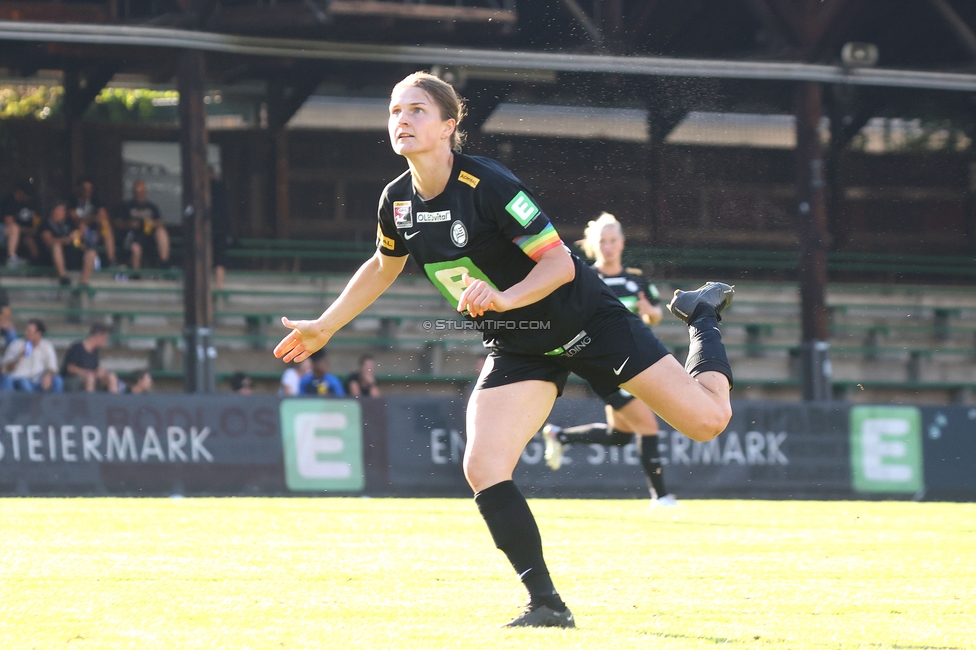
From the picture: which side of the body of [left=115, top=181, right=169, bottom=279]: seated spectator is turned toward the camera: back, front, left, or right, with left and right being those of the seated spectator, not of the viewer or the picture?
front

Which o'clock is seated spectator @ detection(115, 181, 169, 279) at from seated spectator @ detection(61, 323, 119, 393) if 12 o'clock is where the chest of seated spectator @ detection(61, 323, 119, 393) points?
seated spectator @ detection(115, 181, 169, 279) is roughly at 8 o'clock from seated spectator @ detection(61, 323, 119, 393).

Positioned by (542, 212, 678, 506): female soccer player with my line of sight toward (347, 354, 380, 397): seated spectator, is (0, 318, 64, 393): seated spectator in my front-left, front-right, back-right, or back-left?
front-left

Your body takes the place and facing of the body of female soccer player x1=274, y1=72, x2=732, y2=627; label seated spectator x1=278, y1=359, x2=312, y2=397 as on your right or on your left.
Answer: on your right

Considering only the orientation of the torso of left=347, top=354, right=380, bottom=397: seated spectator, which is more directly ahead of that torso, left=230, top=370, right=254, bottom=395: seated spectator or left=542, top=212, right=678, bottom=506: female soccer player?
the female soccer player

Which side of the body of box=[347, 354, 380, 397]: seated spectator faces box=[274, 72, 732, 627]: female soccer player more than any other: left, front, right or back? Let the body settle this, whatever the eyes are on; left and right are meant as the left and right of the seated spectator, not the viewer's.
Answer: front

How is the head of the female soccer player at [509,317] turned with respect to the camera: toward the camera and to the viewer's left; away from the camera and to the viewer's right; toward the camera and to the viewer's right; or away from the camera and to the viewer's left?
toward the camera and to the viewer's left

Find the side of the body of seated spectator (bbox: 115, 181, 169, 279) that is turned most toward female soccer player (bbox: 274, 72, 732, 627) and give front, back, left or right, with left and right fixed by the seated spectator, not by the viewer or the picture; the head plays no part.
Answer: front

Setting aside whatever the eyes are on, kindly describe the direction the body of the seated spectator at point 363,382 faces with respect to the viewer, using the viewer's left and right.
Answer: facing the viewer

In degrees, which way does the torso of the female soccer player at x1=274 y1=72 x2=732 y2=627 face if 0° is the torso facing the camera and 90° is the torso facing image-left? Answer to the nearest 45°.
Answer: approximately 45°

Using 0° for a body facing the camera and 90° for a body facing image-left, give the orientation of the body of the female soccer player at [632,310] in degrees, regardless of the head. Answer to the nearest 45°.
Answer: approximately 315°

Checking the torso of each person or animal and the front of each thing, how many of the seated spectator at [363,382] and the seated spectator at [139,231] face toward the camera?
2

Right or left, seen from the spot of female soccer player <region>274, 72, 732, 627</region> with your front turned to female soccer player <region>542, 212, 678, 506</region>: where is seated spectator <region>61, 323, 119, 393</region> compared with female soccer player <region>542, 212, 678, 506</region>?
left

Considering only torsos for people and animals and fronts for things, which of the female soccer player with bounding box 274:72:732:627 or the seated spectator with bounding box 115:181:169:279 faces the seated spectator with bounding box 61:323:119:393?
the seated spectator with bounding box 115:181:169:279

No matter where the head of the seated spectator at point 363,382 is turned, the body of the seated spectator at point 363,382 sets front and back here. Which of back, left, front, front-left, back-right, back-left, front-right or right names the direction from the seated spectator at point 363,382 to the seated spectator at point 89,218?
back-right

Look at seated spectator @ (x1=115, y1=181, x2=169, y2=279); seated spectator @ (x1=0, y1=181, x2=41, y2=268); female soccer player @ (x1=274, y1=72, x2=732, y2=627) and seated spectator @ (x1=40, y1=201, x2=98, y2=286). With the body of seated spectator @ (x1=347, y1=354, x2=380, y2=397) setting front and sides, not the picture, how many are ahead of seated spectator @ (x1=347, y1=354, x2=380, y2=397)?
1
